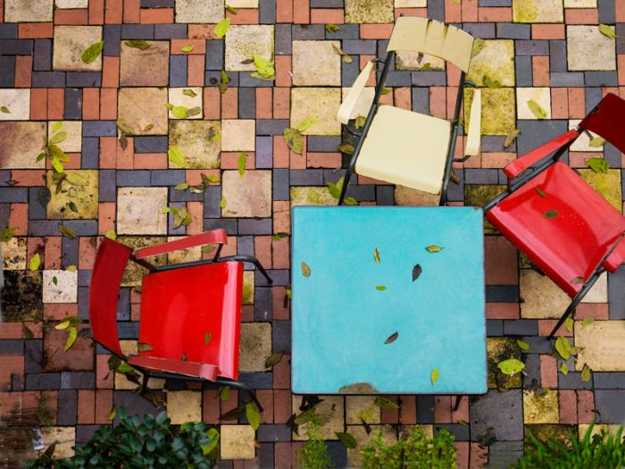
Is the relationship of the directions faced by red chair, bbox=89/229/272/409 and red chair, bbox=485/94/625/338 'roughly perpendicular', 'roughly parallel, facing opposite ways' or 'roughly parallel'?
roughly parallel, facing opposite ways

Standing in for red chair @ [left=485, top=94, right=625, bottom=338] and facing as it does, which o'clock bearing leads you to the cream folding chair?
The cream folding chair is roughly at 3 o'clock from the red chair.

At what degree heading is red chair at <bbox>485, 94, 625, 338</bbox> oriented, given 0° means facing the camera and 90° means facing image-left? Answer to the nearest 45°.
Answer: approximately 45°

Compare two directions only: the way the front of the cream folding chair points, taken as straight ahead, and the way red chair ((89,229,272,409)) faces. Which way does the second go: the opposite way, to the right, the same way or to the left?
to the left

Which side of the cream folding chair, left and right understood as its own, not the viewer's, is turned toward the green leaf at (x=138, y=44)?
right

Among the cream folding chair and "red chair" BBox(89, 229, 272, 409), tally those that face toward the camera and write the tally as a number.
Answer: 1

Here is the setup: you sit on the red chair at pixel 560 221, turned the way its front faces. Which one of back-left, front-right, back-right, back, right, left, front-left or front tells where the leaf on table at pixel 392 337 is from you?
front

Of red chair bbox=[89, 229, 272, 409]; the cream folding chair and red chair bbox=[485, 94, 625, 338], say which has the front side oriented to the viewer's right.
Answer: red chair bbox=[89, 229, 272, 409]

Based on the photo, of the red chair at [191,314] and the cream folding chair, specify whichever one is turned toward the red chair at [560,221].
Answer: the red chair at [191,314]

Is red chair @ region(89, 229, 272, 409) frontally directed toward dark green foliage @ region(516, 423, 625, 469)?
yes

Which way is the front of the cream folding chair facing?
toward the camera

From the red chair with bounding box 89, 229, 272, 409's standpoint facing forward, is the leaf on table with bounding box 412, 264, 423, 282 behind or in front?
in front

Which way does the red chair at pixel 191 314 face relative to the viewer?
to the viewer's right

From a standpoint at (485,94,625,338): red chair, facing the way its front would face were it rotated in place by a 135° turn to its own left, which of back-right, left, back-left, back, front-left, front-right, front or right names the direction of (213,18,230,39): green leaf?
back

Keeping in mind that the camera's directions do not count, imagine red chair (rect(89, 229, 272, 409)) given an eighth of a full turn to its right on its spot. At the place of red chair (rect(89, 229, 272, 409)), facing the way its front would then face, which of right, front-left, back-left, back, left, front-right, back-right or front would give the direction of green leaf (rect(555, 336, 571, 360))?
front-left

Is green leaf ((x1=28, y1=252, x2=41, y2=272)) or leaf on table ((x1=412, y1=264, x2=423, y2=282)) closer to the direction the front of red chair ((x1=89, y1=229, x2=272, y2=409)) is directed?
the leaf on table
